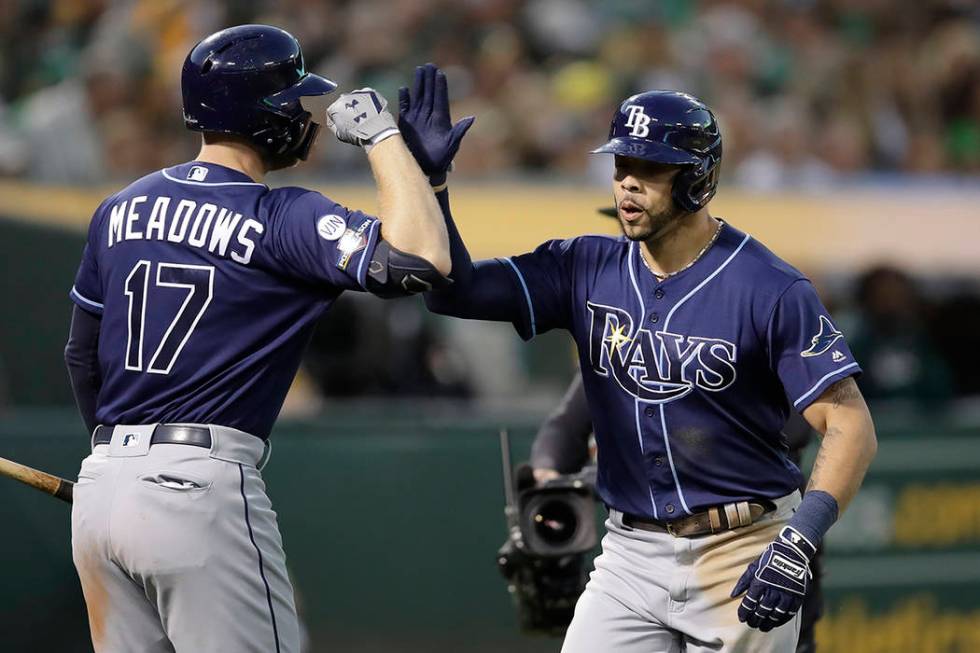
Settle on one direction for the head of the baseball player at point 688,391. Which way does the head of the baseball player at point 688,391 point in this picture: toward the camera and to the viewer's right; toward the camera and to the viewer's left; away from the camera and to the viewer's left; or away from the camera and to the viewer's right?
toward the camera and to the viewer's left

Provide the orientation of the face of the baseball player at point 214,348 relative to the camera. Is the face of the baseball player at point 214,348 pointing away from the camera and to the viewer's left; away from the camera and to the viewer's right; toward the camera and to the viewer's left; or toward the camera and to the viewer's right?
away from the camera and to the viewer's right

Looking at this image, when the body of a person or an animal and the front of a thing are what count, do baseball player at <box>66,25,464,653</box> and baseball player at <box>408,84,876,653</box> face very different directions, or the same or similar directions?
very different directions

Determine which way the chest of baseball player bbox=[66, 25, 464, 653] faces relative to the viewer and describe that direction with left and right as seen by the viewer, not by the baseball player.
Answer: facing away from the viewer and to the right of the viewer

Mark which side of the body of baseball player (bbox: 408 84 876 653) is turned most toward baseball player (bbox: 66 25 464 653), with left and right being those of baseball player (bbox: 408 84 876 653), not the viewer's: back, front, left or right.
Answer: front

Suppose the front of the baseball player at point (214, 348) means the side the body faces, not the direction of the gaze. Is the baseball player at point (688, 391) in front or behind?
in front
